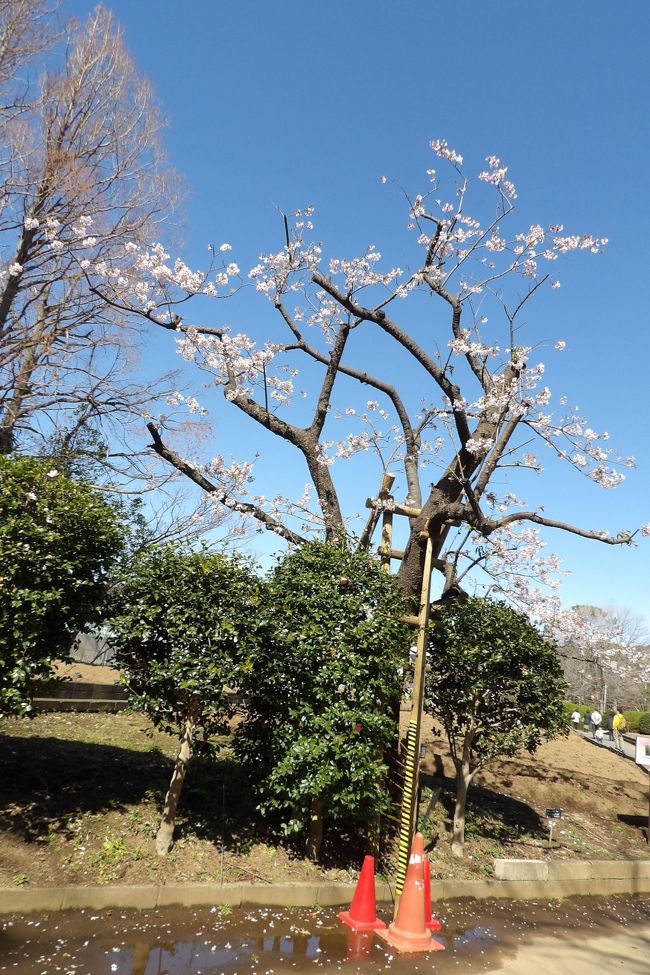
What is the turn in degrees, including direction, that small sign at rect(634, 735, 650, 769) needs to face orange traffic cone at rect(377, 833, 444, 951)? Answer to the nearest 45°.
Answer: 0° — it already faces it

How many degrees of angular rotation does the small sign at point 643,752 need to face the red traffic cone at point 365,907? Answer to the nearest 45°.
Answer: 0° — it already faces it

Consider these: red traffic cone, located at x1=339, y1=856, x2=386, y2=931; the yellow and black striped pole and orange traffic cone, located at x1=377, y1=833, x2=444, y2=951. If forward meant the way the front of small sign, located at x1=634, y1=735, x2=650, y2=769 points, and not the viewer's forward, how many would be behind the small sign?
0

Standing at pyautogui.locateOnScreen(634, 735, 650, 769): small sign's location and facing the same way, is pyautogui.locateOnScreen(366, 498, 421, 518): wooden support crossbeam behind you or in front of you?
in front

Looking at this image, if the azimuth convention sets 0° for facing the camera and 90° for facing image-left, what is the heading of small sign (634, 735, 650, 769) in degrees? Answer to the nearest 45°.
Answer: approximately 0°
